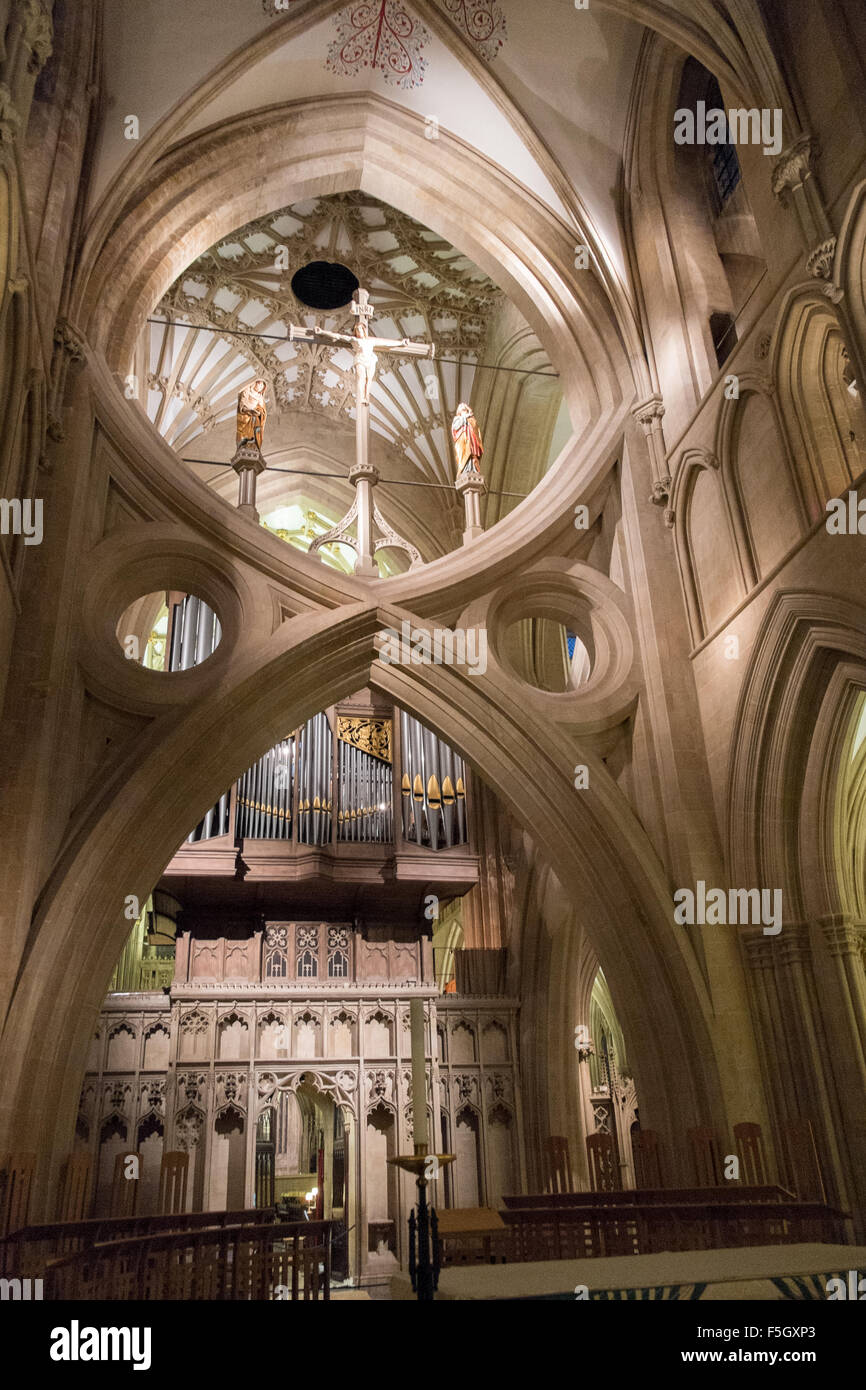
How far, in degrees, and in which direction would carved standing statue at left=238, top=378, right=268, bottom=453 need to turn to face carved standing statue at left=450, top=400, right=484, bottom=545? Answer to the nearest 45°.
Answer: approximately 45° to its left

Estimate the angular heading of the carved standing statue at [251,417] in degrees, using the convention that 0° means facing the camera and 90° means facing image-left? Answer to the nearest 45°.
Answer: approximately 315°
